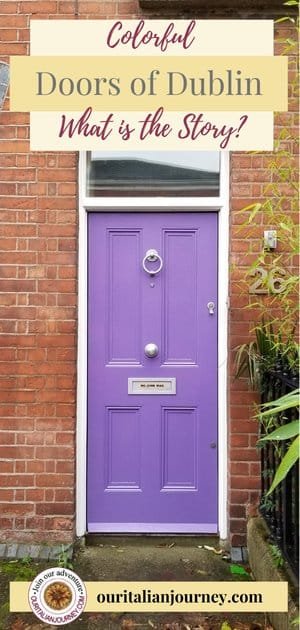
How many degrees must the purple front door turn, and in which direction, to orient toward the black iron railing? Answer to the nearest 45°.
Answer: approximately 45° to its left

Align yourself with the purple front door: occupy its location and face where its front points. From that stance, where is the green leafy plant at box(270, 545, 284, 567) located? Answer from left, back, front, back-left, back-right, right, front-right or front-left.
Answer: front-left

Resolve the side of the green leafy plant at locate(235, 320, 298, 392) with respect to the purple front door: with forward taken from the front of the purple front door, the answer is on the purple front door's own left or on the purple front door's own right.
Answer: on the purple front door's own left

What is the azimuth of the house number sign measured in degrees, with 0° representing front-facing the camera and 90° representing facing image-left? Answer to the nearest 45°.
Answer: approximately 0°

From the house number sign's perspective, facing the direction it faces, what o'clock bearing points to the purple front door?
The purple front door is roughly at 3 o'clock from the house number sign.

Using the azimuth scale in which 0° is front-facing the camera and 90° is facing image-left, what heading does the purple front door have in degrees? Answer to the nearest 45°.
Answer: approximately 0°

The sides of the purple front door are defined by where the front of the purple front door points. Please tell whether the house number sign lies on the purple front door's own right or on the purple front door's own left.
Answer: on the purple front door's own left
